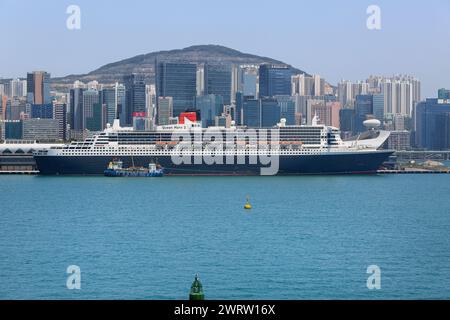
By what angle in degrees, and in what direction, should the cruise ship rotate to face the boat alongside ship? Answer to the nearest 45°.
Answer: approximately 135° to its right

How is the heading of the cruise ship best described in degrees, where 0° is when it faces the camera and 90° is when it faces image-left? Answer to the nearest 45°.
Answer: approximately 270°
